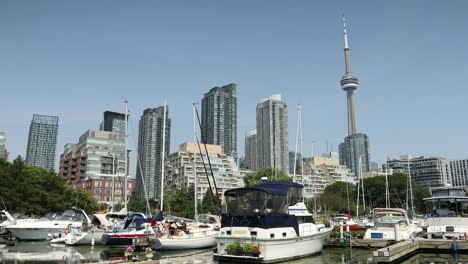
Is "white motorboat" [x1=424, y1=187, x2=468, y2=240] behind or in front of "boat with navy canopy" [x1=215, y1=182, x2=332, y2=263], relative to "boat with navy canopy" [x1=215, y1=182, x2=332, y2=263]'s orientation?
in front

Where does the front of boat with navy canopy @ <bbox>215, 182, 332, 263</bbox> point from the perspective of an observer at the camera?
facing away from the viewer and to the right of the viewer

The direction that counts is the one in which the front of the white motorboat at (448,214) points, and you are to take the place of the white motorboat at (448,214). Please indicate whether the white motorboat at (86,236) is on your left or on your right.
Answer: on your left

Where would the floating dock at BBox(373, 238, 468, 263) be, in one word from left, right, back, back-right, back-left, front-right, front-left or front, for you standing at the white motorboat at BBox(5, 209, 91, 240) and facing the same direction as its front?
back-left

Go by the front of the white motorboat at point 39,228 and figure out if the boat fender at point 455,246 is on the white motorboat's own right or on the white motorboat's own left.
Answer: on the white motorboat's own left

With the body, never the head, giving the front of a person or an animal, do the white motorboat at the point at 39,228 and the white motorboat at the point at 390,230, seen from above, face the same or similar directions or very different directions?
very different directions

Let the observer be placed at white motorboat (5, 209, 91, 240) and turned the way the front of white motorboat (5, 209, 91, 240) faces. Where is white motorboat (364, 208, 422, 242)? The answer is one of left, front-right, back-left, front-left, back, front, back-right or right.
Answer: back-left

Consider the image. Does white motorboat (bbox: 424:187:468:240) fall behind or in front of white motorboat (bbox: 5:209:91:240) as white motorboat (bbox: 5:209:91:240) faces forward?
behind

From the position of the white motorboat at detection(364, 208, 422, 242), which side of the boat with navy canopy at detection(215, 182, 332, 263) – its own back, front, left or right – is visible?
front

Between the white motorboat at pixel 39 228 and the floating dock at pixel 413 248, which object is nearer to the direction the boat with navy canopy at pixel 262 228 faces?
the floating dock

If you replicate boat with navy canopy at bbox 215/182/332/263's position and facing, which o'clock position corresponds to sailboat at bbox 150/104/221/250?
The sailboat is roughly at 9 o'clock from the boat with navy canopy.

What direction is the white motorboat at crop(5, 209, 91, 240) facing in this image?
to the viewer's left
